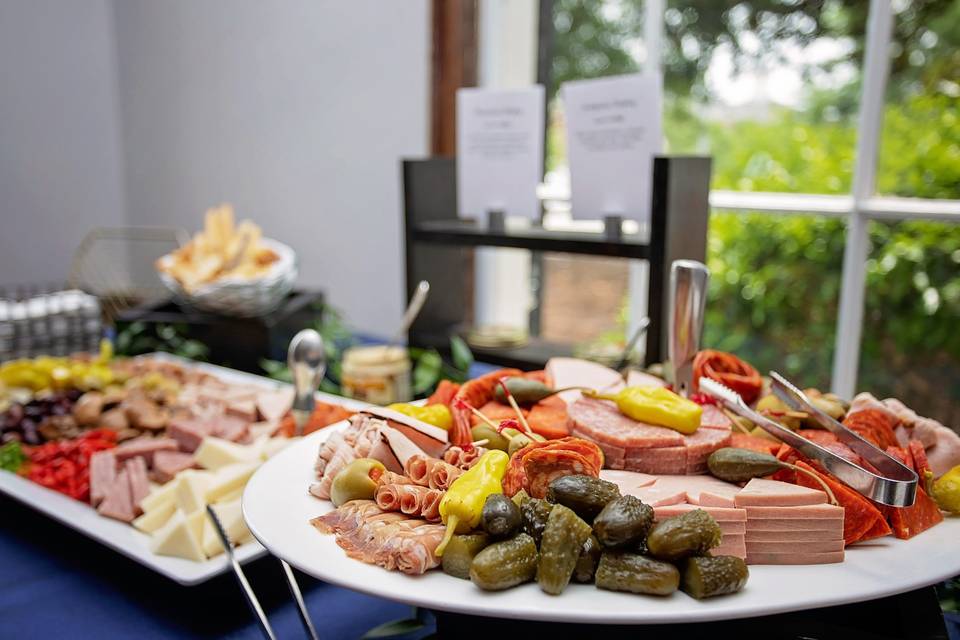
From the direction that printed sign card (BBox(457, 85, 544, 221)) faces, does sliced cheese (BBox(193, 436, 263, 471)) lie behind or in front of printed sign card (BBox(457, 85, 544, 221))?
in front

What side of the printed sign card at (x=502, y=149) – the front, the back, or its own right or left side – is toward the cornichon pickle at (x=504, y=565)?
front

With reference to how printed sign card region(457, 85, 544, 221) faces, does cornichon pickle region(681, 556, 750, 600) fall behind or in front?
in front

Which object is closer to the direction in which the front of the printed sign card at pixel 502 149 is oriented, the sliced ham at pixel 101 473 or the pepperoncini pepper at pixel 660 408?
the pepperoncini pepper

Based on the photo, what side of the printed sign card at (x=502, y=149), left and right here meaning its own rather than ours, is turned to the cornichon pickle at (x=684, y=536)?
front

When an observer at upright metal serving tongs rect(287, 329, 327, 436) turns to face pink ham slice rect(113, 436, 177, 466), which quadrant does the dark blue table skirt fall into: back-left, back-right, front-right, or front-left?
front-left

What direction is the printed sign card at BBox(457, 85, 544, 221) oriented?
toward the camera

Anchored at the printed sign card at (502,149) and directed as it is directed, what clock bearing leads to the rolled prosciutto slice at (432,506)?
The rolled prosciutto slice is roughly at 12 o'clock from the printed sign card.

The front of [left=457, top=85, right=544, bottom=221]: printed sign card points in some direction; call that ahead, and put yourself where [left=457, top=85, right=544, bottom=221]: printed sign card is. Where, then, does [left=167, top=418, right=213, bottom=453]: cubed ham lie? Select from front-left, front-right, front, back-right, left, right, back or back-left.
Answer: front-right

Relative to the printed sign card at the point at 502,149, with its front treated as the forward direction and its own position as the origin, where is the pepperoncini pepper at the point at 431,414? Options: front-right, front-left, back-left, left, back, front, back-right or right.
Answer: front

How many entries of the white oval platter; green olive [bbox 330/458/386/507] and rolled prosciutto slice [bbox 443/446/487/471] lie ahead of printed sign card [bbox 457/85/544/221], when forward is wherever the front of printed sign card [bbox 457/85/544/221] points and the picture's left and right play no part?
3

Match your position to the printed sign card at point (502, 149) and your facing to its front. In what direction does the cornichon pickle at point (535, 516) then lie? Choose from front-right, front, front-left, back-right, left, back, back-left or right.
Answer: front

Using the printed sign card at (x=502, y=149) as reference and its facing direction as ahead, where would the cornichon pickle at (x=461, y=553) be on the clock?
The cornichon pickle is roughly at 12 o'clock from the printed sign card.

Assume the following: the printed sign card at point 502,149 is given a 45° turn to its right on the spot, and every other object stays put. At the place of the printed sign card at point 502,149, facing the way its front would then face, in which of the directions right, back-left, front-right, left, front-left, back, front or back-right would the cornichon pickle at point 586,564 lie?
front-left

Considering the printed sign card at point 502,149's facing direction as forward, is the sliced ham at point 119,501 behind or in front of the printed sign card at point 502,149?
in front
